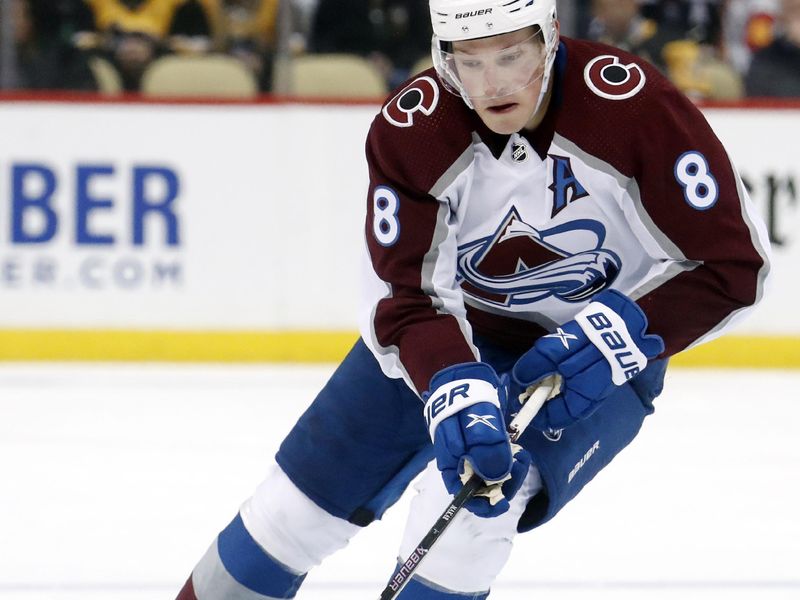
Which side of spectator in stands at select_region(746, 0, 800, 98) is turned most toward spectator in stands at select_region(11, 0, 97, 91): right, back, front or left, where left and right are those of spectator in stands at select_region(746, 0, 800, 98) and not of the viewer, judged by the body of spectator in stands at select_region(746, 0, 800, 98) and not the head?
right

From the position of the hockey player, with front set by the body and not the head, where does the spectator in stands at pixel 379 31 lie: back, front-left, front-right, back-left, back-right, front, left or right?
back

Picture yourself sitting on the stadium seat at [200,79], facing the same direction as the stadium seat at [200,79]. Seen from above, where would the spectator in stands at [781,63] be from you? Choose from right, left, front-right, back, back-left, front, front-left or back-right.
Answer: left

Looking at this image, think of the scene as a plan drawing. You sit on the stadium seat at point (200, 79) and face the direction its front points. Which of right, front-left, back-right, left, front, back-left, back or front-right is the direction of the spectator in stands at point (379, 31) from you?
left

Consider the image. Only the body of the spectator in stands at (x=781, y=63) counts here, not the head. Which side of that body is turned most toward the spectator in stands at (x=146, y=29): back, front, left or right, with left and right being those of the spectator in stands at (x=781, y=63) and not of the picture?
right

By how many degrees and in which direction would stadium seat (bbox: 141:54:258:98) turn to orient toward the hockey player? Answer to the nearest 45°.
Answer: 0° — it already faces them

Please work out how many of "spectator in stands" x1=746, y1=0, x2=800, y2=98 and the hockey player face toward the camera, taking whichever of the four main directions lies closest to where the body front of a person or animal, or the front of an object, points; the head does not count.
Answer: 2
